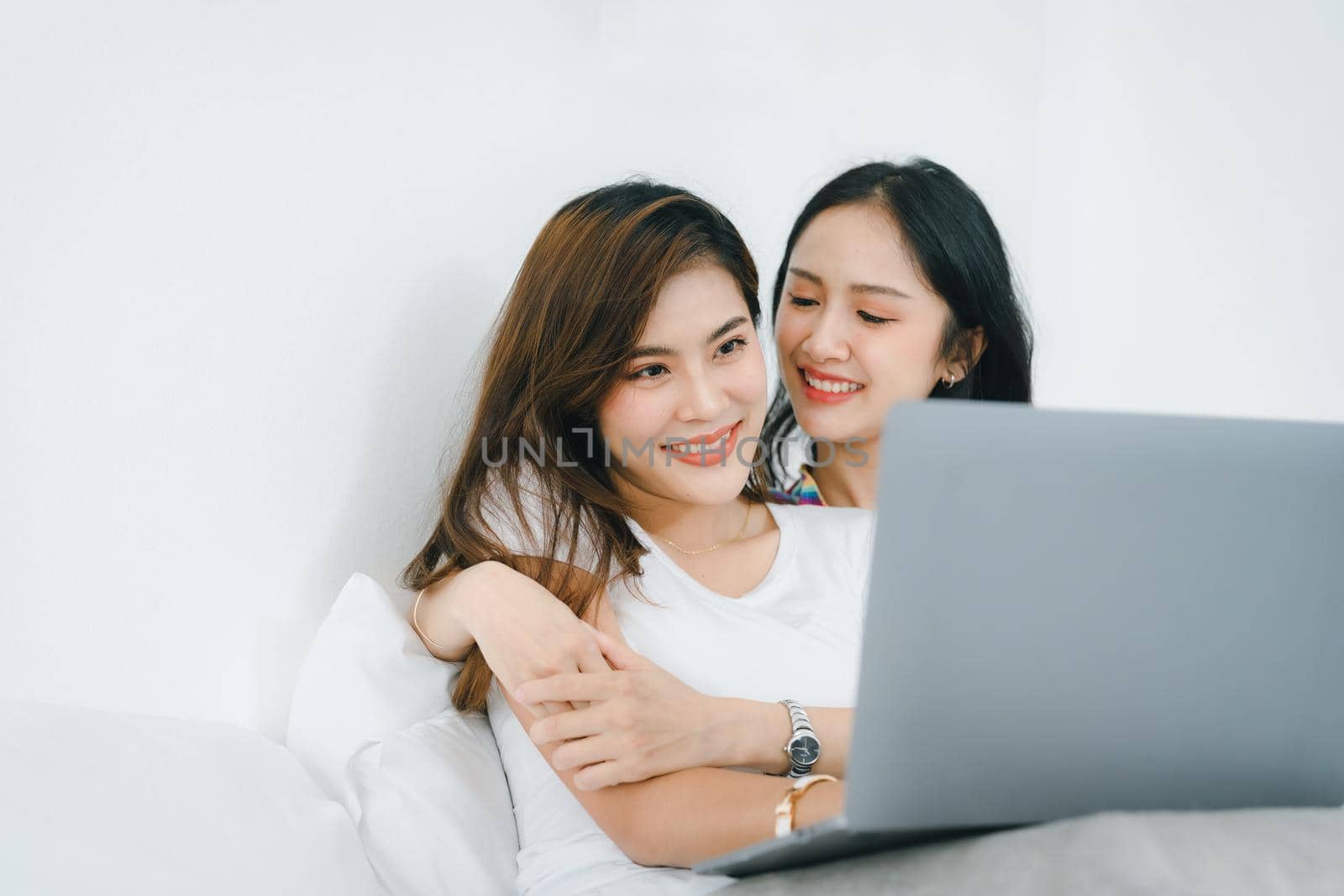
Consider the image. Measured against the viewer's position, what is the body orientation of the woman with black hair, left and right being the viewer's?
facing the viewer and to the left of the viewer

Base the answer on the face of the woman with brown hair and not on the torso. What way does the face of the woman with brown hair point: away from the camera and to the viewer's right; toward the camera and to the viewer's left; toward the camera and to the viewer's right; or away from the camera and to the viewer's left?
toward the camera and to the viewer's right

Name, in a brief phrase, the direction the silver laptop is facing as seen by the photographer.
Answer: facing away from the viewer and to the left of the viewer

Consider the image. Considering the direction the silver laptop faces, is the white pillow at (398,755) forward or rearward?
forward

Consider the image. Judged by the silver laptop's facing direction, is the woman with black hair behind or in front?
in front

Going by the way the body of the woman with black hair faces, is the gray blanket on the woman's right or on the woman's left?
on the woman's left

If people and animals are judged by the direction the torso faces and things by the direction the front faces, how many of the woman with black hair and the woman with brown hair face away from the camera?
0

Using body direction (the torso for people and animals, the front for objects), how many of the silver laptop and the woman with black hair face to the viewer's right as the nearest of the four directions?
0

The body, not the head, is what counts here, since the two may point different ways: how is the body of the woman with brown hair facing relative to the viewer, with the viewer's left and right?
facing the viewer and to the right of the viewer

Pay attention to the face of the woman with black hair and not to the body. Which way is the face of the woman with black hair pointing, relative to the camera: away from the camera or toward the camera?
toward the camera
